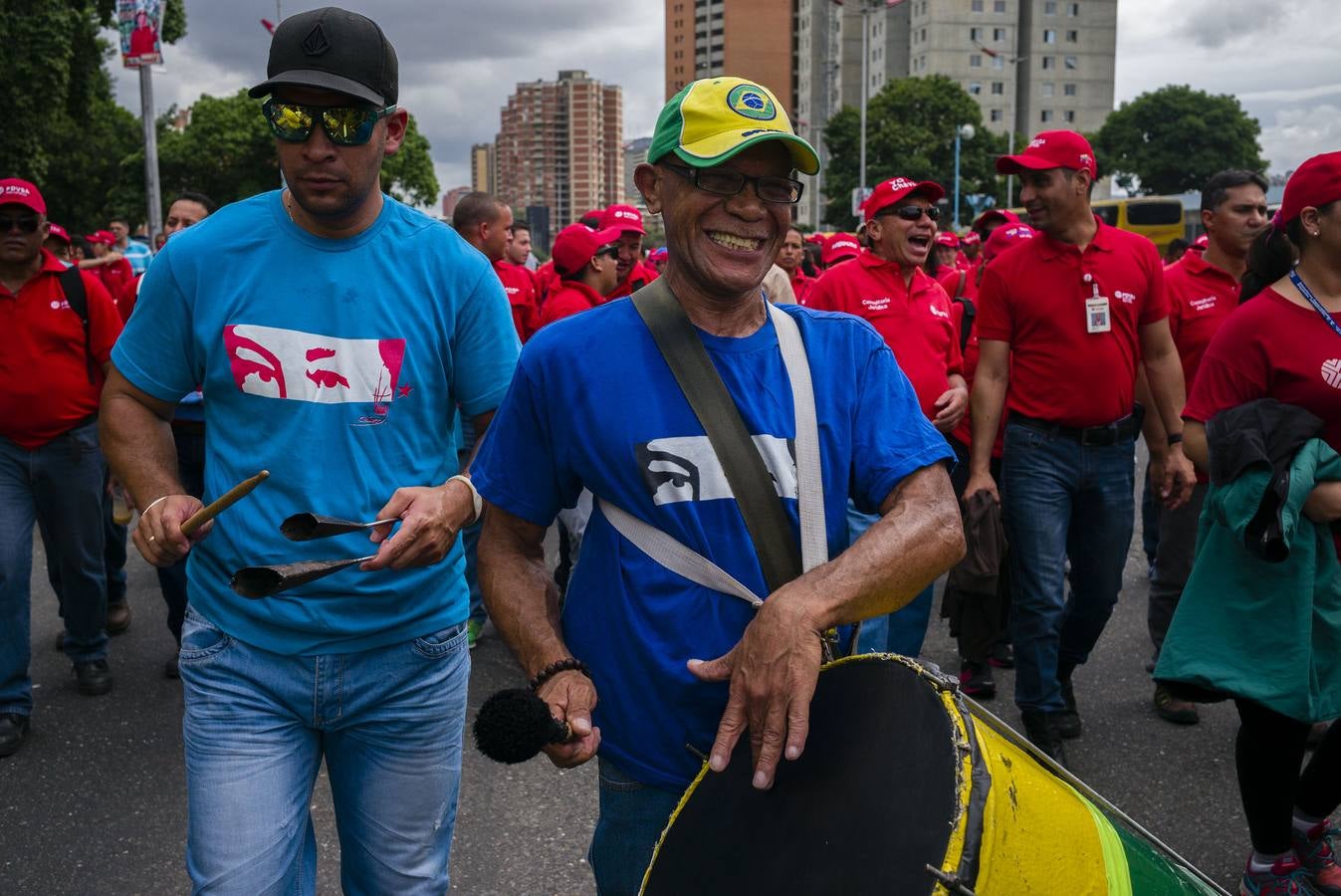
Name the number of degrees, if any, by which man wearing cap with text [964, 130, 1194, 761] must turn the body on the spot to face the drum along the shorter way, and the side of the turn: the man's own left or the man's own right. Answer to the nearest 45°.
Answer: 0° — they already face it

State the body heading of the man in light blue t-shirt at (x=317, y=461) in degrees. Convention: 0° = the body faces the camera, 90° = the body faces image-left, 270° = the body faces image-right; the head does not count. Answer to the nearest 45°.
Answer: approximately 0°

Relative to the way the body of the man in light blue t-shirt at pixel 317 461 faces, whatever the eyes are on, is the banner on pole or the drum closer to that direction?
the drum

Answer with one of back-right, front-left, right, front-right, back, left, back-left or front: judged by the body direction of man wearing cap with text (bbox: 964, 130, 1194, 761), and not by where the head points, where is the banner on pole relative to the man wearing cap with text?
back-right

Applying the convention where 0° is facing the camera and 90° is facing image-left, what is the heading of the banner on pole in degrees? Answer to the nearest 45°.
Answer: approximately 0°

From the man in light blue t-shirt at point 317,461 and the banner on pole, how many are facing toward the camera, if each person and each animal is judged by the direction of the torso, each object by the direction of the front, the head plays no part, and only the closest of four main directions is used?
2

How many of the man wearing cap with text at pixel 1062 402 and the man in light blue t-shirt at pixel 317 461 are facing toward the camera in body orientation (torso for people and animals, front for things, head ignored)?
2

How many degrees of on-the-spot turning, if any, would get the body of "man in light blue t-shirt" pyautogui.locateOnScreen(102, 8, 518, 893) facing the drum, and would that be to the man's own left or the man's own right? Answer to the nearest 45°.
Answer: approximately 45° to the man's own left

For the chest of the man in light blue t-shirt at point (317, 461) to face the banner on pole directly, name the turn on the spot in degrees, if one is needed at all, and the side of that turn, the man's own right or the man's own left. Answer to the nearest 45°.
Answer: approximately 180°

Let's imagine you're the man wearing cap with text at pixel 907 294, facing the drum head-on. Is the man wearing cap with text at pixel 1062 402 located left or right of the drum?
left
